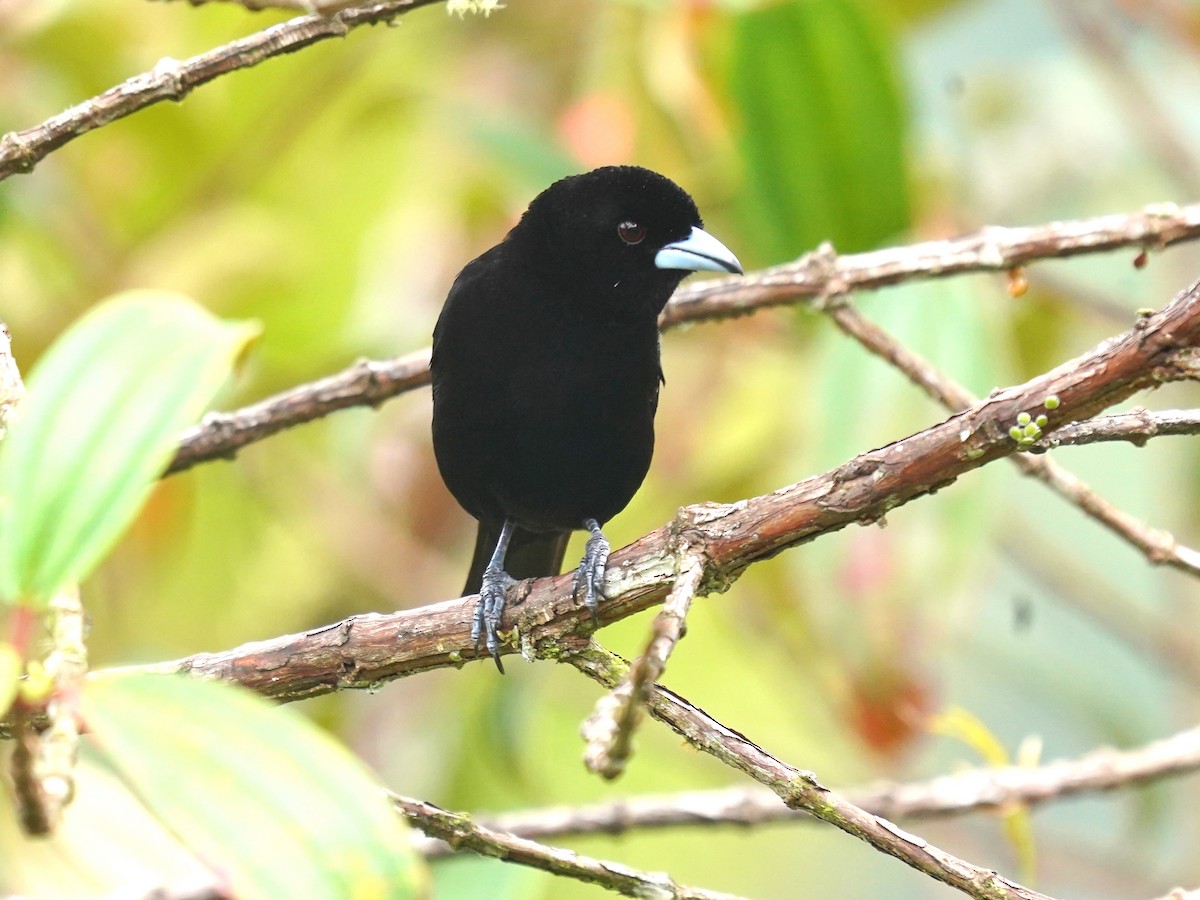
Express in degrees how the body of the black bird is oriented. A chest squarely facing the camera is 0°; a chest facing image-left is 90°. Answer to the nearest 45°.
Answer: approximately 315°

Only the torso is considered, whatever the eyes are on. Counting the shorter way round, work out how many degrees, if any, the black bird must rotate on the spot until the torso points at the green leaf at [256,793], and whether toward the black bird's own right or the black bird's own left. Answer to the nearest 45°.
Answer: approximately 45° to the black bird's own right
